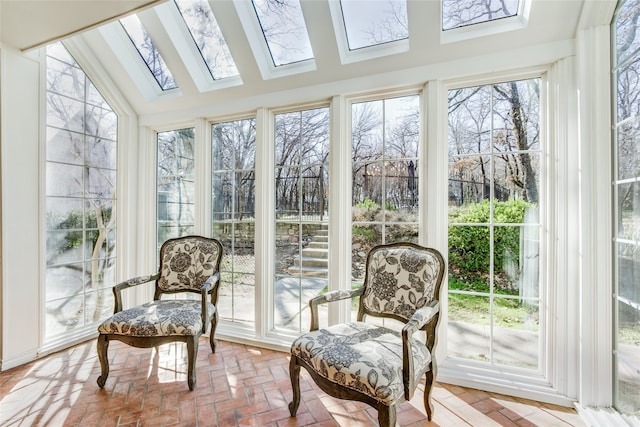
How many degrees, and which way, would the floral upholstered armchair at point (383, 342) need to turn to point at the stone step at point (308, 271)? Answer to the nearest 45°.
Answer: approximately 90° to its right

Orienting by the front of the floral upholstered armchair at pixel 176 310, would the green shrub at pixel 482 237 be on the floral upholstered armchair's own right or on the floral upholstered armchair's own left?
on the floral upholstered armchair's own left

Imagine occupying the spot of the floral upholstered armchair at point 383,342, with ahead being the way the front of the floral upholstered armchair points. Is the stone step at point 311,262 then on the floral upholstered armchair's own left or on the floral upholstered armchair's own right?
on the floral upholstered armchair's own right

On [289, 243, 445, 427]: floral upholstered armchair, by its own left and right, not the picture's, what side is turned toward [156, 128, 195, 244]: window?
right

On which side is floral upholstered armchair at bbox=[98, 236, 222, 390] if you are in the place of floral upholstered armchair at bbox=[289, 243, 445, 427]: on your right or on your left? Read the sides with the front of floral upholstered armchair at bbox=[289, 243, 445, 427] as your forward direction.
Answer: on your right

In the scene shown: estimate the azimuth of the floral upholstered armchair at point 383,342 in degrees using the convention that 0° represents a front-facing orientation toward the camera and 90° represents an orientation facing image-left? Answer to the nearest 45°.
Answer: approximately 45°

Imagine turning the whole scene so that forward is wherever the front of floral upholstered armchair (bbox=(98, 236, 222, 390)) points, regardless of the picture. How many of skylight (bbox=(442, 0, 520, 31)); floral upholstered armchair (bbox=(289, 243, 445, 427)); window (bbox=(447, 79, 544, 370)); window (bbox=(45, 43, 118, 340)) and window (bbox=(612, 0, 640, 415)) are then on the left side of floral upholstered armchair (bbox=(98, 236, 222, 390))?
4

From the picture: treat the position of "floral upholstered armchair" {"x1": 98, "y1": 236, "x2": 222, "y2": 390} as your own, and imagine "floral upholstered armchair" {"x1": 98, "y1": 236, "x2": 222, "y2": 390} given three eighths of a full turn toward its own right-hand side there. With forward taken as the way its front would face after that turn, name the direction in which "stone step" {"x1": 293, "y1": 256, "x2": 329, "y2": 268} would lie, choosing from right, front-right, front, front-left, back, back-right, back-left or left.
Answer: right

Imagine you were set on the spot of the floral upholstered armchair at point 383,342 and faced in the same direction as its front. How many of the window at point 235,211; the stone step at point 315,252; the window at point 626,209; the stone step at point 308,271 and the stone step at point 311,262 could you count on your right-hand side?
4

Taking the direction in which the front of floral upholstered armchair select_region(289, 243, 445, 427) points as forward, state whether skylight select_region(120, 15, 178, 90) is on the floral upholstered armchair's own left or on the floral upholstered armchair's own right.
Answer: on the floral upholstered armchair's own right

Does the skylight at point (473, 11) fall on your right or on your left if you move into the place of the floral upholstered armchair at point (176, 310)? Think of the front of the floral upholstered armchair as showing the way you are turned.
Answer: on your left

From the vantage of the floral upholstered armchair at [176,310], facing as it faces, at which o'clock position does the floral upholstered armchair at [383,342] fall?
the floral upholstered armchair at [383,342] is roughly at 9 o'clock from the floral upholstered armchair at [176,310].
